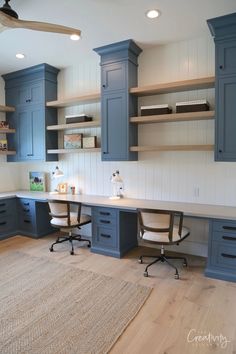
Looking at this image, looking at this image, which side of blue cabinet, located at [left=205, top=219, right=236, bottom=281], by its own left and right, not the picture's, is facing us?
front

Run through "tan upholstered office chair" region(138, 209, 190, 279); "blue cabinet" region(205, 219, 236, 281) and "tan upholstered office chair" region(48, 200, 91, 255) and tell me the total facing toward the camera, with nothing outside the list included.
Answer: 1

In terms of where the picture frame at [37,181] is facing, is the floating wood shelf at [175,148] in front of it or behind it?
in front

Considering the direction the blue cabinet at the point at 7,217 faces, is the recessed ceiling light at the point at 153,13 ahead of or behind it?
ahead

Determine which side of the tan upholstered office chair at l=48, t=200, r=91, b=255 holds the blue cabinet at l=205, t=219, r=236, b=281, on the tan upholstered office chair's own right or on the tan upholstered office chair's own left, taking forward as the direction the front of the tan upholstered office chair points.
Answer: on the tan upholstered office chair's own right

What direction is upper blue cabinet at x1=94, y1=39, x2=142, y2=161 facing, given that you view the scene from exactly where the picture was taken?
facing the viewer and to the left of the viewer

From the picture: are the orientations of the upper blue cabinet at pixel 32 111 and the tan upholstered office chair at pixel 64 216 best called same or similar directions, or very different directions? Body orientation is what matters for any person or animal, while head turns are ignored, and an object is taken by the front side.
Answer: very different directions

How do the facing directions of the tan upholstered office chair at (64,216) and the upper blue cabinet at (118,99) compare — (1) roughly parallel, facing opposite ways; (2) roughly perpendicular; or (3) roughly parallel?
roughly parallel, facing opposite ways

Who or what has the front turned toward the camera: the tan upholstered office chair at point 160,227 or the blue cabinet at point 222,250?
the blue cabinet

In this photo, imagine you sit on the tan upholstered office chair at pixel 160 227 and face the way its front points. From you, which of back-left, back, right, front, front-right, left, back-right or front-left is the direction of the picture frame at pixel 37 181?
left

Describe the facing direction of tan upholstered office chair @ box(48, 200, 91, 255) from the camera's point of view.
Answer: facing away from the viewer and to the right of the viewer

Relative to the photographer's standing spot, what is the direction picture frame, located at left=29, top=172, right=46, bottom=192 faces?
facing the viewer

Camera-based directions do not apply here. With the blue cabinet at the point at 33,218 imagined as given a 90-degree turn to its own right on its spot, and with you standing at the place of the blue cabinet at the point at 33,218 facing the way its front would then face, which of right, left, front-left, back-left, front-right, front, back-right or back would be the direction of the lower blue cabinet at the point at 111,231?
back
